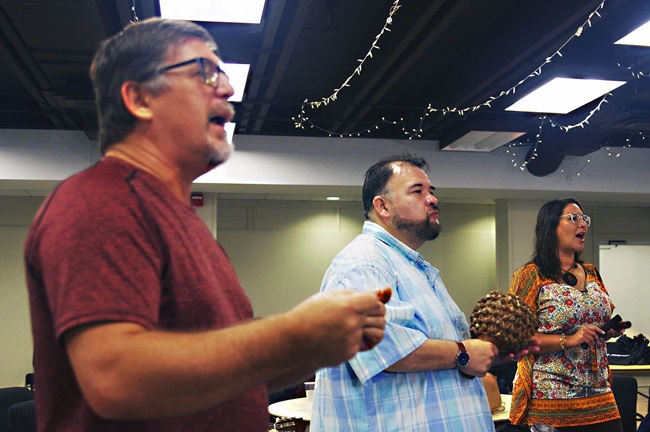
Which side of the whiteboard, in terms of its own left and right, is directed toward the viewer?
front

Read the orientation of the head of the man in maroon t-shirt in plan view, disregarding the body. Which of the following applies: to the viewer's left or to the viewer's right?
to the viewer's right

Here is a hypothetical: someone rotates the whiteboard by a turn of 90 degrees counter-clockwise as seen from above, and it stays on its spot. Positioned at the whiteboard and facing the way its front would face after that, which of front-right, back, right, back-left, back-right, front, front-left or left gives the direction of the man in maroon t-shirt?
right

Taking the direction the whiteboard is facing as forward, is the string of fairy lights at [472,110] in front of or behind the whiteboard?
in front

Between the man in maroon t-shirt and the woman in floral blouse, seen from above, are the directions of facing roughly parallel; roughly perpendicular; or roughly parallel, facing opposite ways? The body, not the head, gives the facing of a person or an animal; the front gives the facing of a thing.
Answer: roughly perpendicular

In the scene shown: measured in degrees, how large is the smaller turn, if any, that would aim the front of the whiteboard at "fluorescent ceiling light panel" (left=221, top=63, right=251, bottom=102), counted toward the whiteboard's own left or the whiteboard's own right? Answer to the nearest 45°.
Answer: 0° — it already faces it

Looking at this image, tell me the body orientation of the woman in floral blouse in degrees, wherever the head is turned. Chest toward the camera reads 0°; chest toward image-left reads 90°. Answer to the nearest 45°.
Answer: approximately 315°

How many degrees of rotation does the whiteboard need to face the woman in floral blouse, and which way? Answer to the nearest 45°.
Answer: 0° — it already faces them

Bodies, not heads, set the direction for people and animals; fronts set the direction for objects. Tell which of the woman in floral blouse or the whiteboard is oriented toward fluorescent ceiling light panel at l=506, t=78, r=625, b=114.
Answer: the whiteboard

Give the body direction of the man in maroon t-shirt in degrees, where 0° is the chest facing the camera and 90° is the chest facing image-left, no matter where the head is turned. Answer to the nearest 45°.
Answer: approximately 270°

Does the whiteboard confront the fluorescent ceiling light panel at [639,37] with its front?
yes
